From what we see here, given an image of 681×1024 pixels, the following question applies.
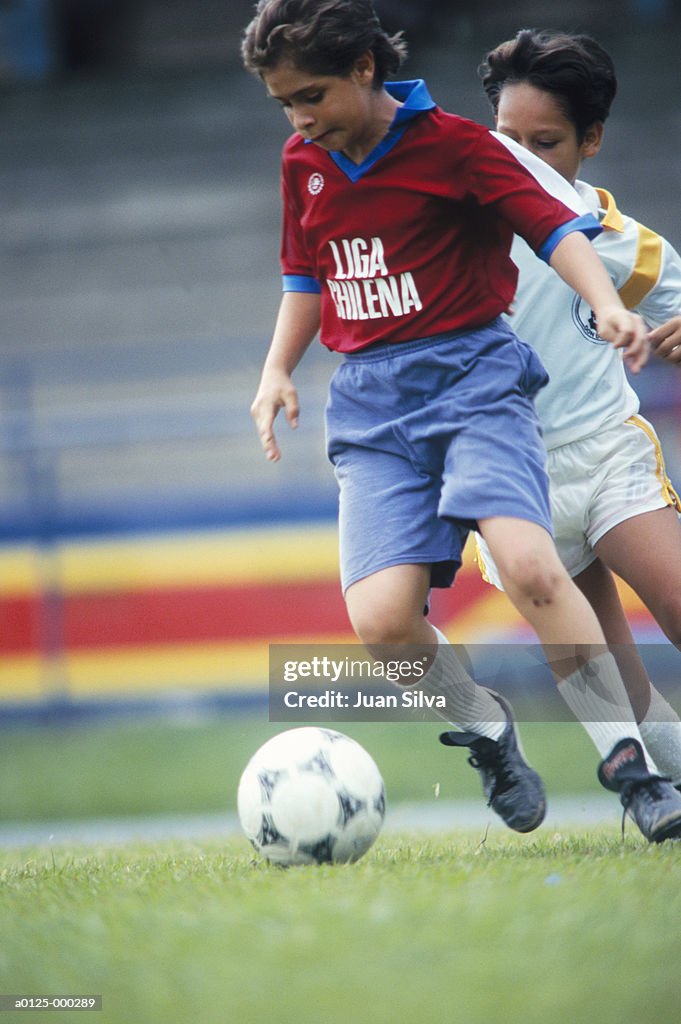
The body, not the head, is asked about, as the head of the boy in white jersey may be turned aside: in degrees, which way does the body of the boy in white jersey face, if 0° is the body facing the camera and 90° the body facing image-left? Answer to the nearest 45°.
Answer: approximately 45°
